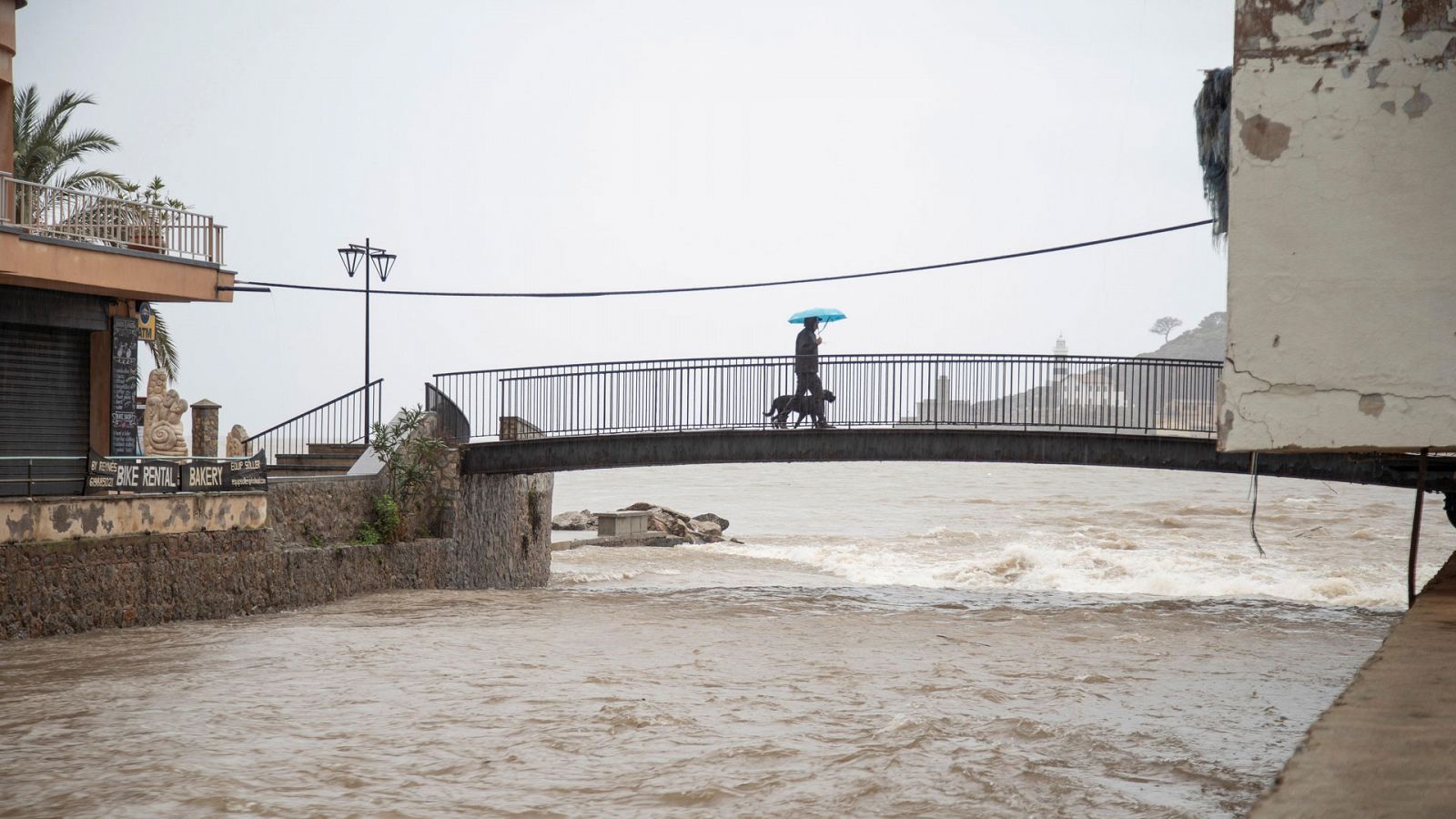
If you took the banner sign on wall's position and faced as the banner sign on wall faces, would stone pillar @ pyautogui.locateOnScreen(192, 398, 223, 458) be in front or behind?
behind

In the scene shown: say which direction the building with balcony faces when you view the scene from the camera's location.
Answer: facing the viewer and to the right of the viewer

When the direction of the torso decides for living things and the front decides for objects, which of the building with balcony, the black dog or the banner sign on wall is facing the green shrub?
the building with balcony

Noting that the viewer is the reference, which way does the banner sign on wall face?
facing the viewer

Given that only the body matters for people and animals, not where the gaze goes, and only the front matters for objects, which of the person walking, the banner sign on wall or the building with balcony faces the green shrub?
the building with balcony
